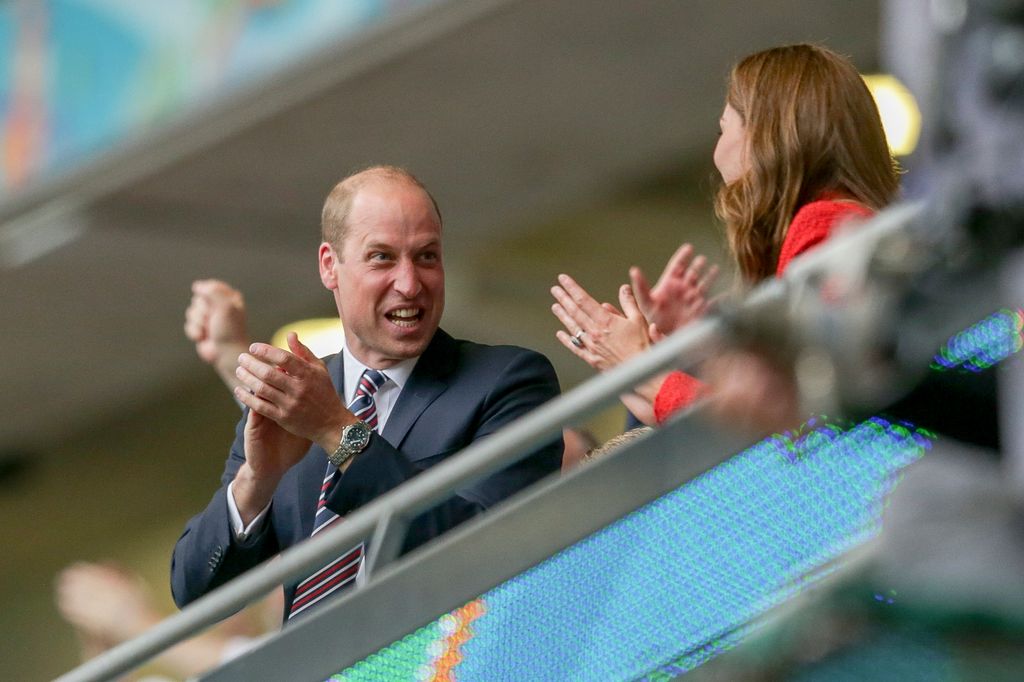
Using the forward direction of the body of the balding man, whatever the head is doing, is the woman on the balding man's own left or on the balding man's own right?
on the balding man's own left

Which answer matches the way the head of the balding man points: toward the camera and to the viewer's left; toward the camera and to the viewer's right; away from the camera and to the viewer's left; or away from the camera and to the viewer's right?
toward the camera and to the viewer's right

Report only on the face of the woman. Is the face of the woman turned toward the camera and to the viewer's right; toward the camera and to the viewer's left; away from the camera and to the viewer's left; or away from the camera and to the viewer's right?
away from the camera and to the viewer's left
